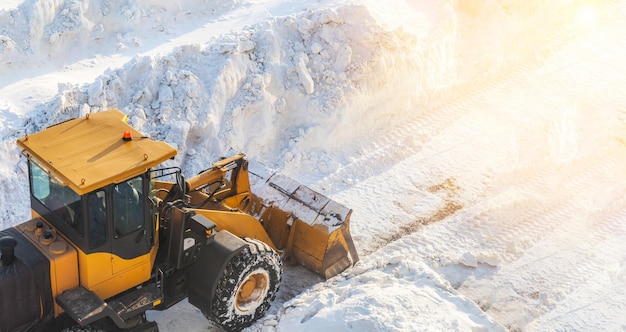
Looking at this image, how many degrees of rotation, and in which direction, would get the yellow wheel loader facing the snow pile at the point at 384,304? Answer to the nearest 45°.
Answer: approximately 45° to its right

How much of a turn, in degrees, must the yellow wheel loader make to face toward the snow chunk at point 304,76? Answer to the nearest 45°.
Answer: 0° — it already faces it

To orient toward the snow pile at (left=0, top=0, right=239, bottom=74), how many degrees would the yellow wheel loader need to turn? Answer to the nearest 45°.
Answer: approximately 45° to its left

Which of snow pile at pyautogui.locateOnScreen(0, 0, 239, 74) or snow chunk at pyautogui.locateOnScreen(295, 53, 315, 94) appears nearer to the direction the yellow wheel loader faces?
the snow chunk

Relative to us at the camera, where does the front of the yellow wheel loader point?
facing away from the viewer and to the right of the viewer

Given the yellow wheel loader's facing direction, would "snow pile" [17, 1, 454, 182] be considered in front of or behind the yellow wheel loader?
in front
